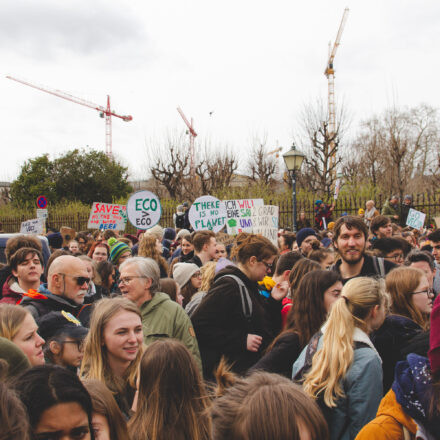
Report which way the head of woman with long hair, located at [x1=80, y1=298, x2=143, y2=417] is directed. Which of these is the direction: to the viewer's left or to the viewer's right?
to the viewer's right

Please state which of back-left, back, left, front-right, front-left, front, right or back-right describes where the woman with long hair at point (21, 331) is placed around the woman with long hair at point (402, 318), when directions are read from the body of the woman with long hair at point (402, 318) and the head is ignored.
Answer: back-right

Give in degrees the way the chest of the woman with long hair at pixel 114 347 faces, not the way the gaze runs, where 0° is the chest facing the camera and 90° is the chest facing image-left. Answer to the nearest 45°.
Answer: approximately 315°

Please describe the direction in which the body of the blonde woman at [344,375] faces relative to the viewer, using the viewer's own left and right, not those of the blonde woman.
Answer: facing away from the viewer and to the right of the viewer

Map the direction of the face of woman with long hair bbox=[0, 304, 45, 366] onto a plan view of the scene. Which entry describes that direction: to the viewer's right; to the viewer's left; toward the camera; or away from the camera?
to the viewer's right
